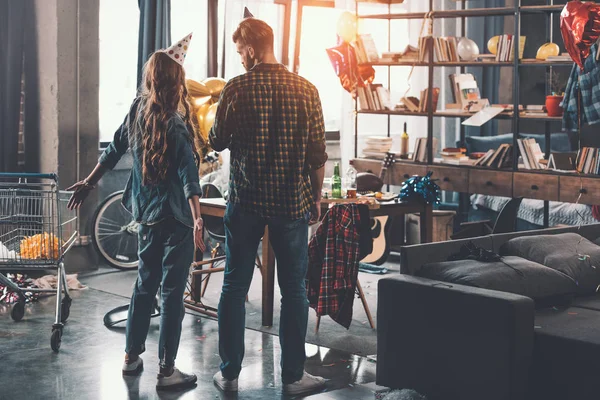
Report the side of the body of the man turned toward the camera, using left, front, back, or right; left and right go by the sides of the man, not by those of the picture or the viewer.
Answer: back

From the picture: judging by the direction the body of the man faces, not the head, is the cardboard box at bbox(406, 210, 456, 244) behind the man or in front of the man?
in front

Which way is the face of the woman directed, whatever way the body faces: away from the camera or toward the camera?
away from the camera

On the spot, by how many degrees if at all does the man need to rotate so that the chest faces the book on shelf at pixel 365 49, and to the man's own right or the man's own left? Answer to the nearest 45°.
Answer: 0° — they already face it

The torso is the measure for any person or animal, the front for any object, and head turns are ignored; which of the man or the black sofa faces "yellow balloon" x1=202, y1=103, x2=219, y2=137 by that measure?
the man

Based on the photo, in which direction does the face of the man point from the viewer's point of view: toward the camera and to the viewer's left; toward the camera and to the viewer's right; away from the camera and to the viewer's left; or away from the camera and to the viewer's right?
away from the camera and to the viewer's left

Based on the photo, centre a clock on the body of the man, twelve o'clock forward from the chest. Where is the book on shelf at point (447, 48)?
The book on shelf is roughly at 1 o'clock from the man.
